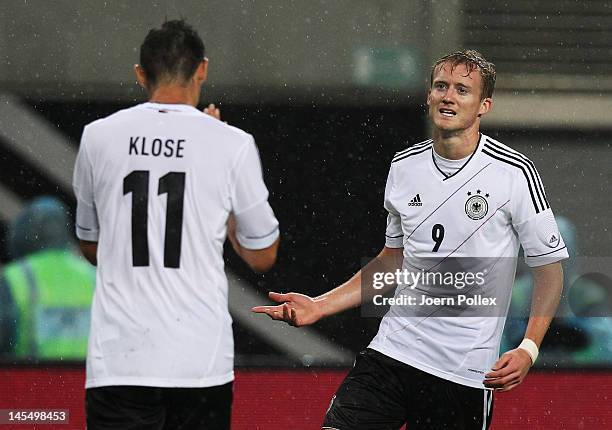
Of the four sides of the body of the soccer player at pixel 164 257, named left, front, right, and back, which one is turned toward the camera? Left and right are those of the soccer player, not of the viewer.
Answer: back

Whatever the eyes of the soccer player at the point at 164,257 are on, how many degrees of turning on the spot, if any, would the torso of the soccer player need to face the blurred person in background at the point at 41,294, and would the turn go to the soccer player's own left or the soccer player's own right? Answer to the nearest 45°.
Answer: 0° — they already face them
